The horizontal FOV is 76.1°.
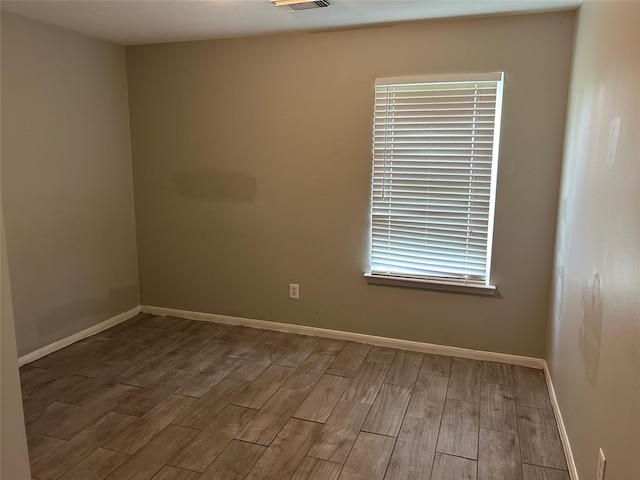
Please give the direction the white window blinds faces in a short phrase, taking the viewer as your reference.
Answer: facing the viewer

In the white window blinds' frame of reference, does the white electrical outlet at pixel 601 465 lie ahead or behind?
ahead
